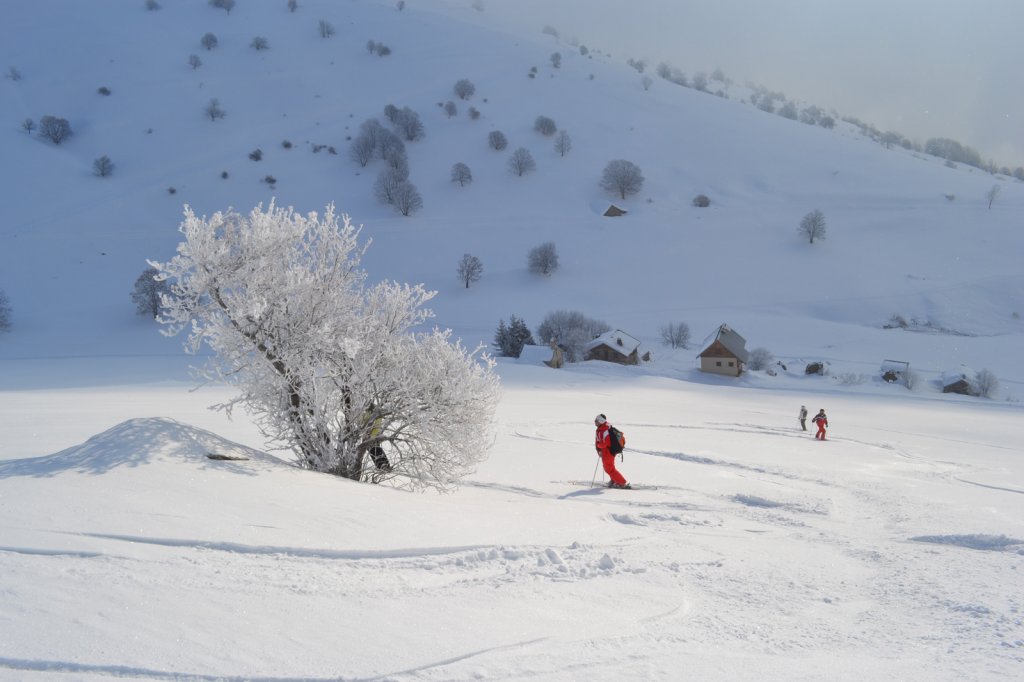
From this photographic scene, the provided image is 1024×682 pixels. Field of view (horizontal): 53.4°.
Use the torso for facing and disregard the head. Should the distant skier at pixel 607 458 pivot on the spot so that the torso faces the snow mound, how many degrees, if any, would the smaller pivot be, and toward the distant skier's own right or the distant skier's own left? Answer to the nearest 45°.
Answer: approximately 45° to the distant skier's own left

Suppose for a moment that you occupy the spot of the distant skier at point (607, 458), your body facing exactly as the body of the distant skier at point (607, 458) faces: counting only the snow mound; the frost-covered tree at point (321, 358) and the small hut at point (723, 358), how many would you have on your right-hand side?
1

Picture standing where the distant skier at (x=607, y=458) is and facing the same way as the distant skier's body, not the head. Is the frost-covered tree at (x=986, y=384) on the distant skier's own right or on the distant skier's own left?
on the distant skier's own right

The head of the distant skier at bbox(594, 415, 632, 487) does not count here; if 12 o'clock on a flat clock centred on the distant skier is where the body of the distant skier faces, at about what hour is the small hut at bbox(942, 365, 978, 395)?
The small hut is roughly at 4 o'clock from the distant skier.

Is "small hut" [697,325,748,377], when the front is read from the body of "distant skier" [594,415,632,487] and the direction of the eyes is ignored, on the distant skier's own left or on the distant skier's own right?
on the distant skier's own right

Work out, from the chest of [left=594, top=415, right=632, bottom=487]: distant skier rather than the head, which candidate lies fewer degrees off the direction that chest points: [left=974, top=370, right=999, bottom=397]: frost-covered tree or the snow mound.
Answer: the snow mound

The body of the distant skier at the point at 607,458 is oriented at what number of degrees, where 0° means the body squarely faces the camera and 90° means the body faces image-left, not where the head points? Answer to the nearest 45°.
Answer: approximately 90°
